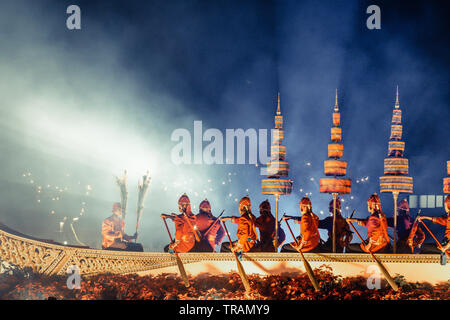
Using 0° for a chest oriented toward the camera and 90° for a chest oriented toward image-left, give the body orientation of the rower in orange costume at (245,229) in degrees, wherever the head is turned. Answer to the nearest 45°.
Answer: approximately 90°

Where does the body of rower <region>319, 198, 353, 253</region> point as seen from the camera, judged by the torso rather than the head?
to the viewer's left

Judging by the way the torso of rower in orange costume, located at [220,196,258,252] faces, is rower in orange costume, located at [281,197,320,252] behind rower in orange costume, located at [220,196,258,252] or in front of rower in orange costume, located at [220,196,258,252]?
behind

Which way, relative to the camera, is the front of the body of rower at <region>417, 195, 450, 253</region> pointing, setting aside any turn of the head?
to the viewer's left

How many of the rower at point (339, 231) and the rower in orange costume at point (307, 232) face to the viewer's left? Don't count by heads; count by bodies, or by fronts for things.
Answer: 2

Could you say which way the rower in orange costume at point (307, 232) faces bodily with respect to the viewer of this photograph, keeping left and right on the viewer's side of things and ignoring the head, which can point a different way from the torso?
facing to the left of the viewer

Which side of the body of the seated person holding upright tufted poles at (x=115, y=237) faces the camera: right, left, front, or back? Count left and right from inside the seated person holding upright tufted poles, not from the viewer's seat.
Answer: right
